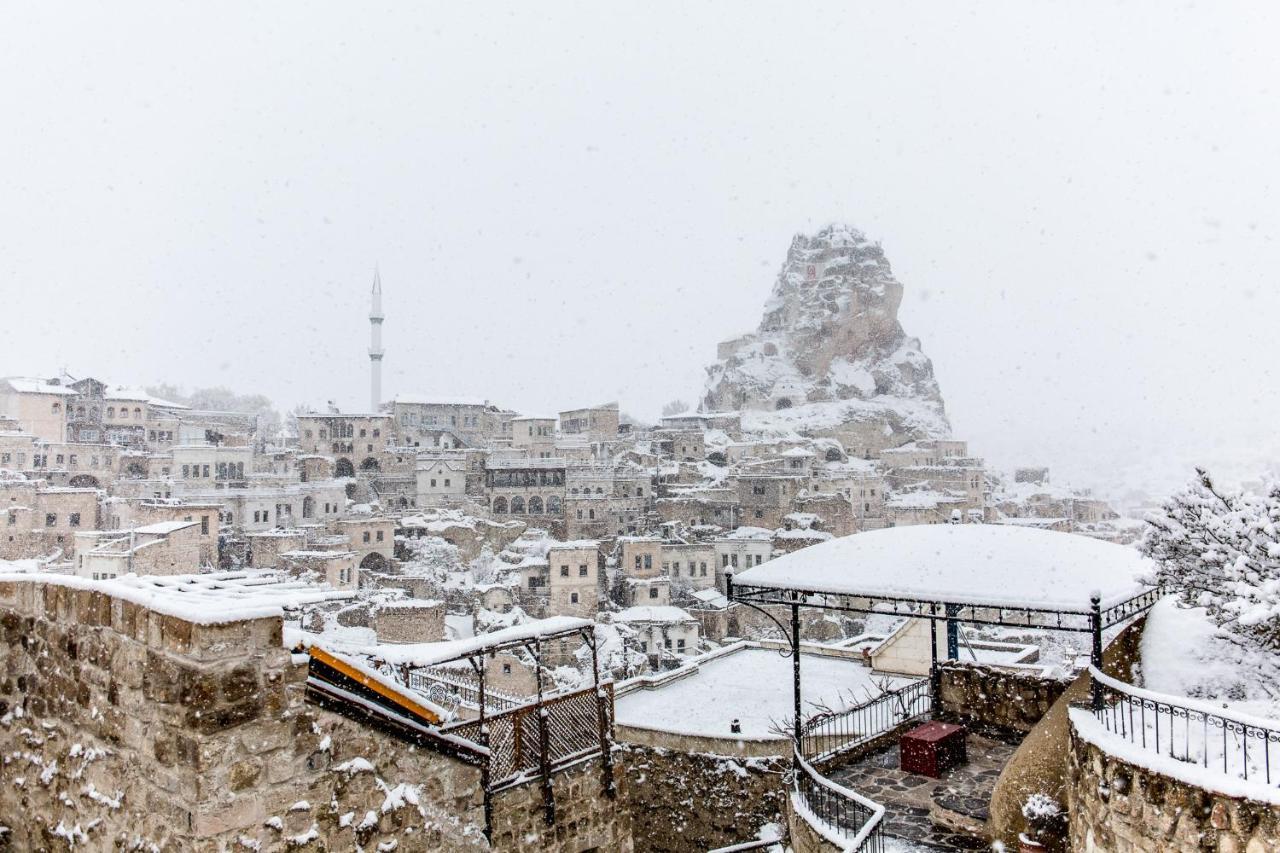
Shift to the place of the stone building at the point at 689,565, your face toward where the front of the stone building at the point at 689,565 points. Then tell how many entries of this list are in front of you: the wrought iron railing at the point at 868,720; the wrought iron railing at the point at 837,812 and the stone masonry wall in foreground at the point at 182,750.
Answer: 3

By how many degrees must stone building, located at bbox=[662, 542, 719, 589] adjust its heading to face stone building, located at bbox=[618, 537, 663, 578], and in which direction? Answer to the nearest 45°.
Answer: approximately 45° to its right

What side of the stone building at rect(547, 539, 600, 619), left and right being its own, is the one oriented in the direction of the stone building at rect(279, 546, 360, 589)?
right

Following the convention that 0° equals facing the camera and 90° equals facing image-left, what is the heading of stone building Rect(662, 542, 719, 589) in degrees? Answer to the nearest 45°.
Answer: approximately 0°

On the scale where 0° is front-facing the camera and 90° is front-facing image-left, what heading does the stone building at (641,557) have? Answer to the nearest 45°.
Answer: approximately 0°

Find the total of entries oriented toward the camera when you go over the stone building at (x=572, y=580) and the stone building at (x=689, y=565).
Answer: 2

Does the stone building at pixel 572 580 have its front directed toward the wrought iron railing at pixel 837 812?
yes
